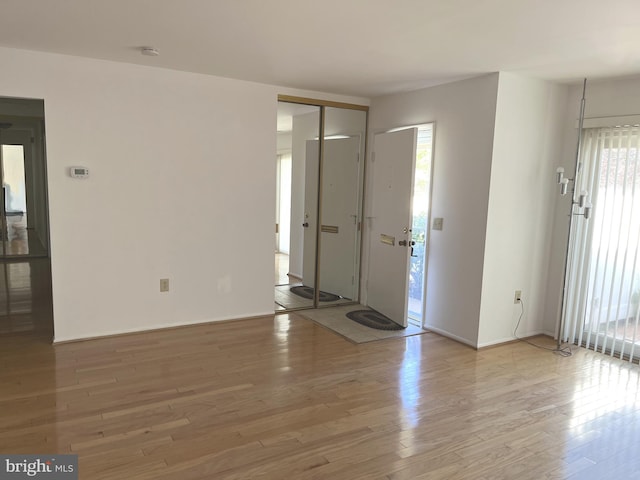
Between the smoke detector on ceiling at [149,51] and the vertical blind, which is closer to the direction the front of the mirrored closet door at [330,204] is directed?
the vertical blind

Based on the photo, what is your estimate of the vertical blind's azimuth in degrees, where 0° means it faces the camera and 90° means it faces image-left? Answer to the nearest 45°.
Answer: approximately 45°

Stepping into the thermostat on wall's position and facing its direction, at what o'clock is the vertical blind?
The vertical blind is roughly at 10 o'clock from the thermostat on wall.

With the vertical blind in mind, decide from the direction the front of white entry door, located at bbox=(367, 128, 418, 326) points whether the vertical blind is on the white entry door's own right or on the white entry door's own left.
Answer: on the white entry door's own left

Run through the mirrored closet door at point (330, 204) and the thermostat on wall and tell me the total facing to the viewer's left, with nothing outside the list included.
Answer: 0

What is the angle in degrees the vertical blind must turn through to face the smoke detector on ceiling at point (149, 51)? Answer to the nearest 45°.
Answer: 0° — it already faces it

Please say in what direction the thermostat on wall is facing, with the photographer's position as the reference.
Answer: facing the viewer

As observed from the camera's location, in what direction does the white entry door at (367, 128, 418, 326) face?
facing the viewer and to the left of the viewer

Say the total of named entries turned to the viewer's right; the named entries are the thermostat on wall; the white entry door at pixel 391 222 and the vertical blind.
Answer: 0

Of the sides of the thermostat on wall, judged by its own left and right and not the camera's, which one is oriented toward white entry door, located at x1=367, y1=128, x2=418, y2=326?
left
